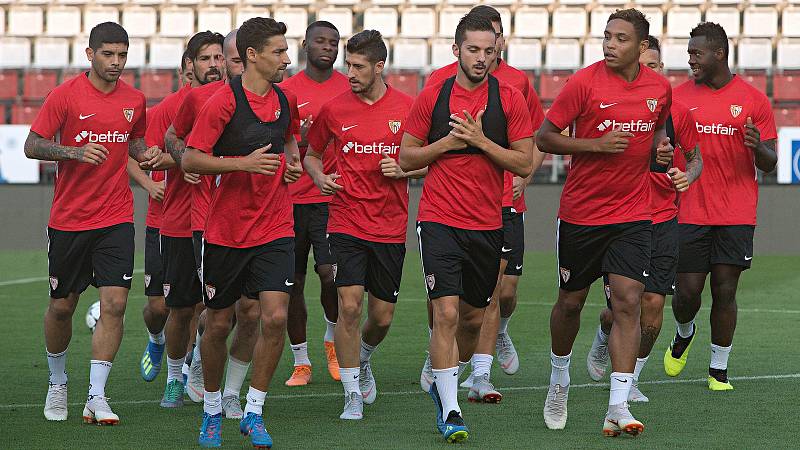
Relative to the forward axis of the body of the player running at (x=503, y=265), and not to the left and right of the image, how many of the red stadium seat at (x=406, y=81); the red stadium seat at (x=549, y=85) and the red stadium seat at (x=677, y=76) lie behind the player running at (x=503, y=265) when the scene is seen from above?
3

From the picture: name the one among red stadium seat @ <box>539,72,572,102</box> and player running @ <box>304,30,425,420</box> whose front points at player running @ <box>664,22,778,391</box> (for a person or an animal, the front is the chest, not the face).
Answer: the red stadium seat

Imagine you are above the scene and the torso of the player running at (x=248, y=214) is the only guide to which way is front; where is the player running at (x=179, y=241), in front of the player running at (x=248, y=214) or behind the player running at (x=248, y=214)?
behind

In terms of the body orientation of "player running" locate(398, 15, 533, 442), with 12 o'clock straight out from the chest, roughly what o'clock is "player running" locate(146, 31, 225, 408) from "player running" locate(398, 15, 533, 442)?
"player running" locate(146, 31, 225, 408) is roughly at 4 o'clock from "player running" locate(398, 15, 533, 442).

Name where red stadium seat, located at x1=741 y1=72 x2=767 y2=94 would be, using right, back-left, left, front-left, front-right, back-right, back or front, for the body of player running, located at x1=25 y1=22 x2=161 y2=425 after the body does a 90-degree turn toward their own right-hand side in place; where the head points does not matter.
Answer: back

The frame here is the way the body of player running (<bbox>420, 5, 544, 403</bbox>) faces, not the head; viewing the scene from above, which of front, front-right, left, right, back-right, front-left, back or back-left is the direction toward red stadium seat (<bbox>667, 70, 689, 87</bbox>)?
back

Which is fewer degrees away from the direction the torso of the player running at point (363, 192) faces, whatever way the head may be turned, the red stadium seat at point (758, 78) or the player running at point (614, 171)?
the player running

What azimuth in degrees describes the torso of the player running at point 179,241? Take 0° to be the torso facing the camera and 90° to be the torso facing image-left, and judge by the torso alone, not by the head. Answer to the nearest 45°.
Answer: approximately 315°

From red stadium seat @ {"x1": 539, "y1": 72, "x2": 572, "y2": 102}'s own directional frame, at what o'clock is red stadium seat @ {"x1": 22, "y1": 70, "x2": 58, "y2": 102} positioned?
red stadium seat @ {"x1": 22, "y1": 70, "x2": 58, "y2": 102} is roughly at 3 o'clock from red stadium seat @ {"x1": 539, "y1": 72, "x2": 572, "y2": 102}.

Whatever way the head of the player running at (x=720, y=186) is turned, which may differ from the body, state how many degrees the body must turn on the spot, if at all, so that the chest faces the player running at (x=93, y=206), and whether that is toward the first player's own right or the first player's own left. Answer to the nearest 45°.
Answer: approximately 45° to the first player's own right
